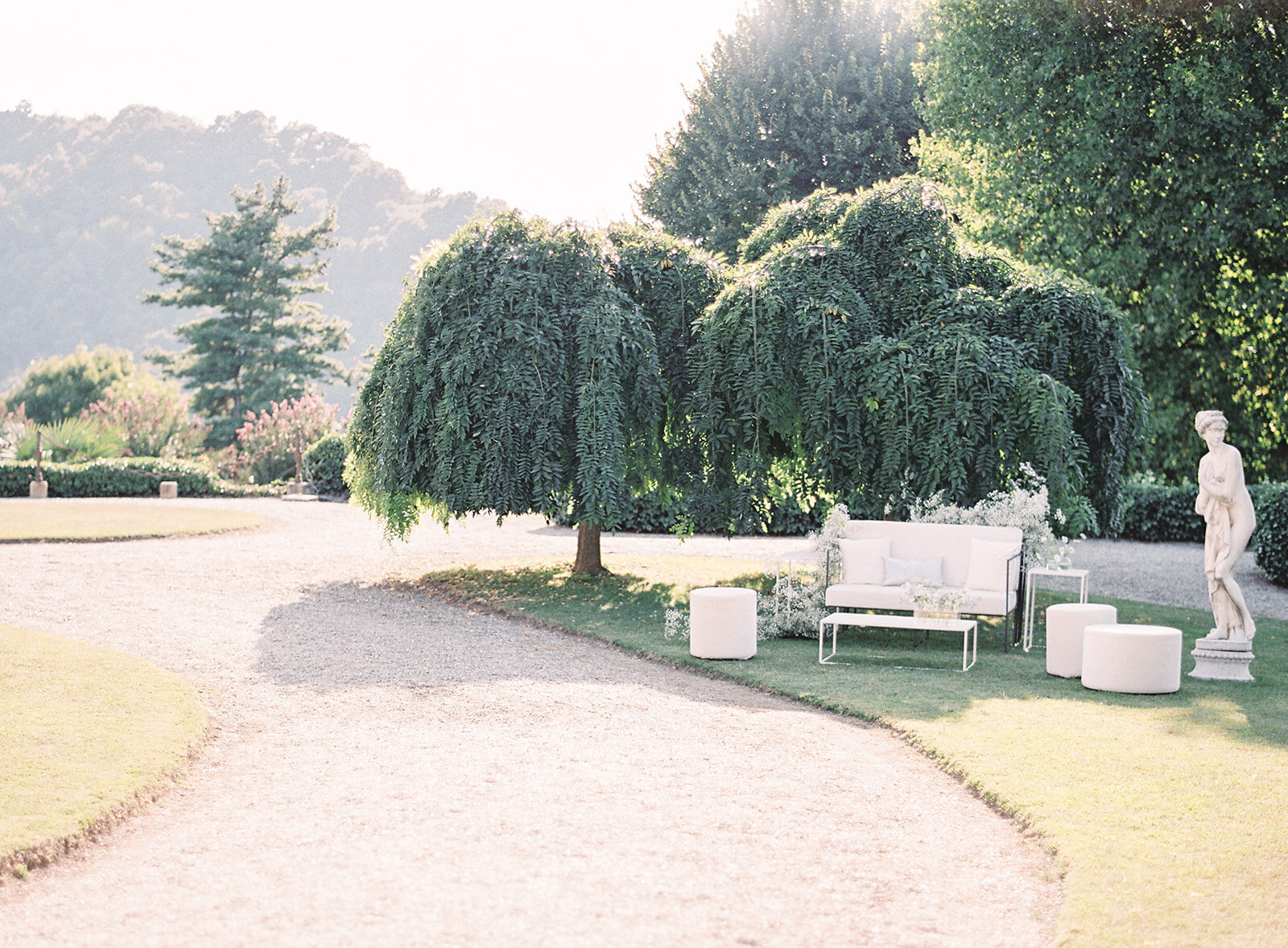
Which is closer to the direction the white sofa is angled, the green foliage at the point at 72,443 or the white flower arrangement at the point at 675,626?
the white flower arrangement

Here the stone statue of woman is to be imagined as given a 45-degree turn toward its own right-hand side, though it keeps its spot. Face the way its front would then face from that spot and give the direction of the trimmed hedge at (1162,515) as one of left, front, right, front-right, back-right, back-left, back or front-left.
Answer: right

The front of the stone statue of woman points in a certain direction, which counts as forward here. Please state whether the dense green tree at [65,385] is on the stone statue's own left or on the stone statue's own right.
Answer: on the stone statue's own right

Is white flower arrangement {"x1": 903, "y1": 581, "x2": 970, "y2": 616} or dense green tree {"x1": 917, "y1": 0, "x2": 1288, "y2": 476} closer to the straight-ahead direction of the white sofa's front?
the white flower arrangement

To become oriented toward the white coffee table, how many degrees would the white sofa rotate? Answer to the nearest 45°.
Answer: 0° — it already faces it

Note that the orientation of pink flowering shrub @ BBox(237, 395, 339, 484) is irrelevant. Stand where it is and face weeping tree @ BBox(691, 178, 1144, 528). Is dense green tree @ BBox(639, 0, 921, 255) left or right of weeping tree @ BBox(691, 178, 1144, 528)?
left

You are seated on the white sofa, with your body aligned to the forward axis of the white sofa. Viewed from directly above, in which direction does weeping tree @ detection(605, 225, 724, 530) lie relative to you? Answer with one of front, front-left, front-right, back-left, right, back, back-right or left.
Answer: back-right

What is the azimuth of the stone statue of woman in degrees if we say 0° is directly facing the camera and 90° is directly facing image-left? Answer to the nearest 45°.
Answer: approximately 45°

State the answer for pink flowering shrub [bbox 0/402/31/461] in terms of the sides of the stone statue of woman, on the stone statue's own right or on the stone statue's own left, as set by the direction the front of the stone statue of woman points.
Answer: on the stone statue's own right

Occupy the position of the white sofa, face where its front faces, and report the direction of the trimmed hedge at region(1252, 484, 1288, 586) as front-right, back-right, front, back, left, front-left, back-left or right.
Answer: back-left

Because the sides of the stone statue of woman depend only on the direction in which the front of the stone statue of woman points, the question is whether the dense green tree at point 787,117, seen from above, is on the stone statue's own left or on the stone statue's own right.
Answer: on the stone statue's own right

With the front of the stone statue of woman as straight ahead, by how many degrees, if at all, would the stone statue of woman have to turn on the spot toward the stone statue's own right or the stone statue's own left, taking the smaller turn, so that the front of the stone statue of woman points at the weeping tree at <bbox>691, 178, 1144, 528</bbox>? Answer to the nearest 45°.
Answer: approximately 90° to the stone statue's own right

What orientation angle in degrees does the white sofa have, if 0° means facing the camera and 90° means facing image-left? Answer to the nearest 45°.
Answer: approximately 0°
